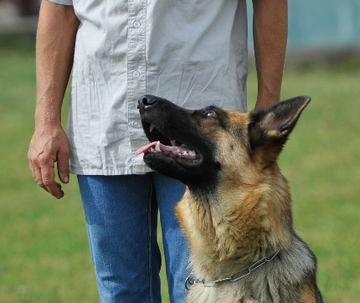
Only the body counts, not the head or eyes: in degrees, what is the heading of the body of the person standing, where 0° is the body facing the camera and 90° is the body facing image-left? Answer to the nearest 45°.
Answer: approximately 0°
